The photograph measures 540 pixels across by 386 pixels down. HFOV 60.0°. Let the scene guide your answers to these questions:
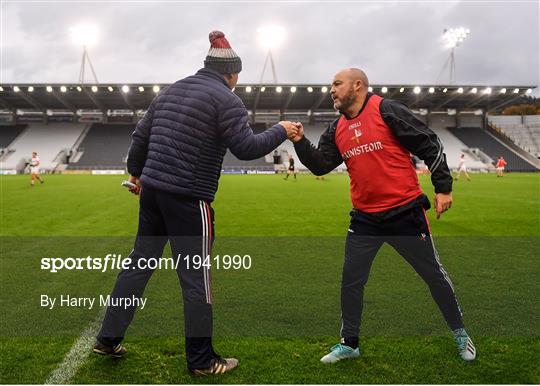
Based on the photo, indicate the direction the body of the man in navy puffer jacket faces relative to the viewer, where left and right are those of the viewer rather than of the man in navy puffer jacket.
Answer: facing away from the viewer and to the right of the viewer

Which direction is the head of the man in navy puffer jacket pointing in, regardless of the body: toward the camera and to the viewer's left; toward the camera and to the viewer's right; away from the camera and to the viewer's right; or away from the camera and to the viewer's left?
away from the camera and to the viewer's right
